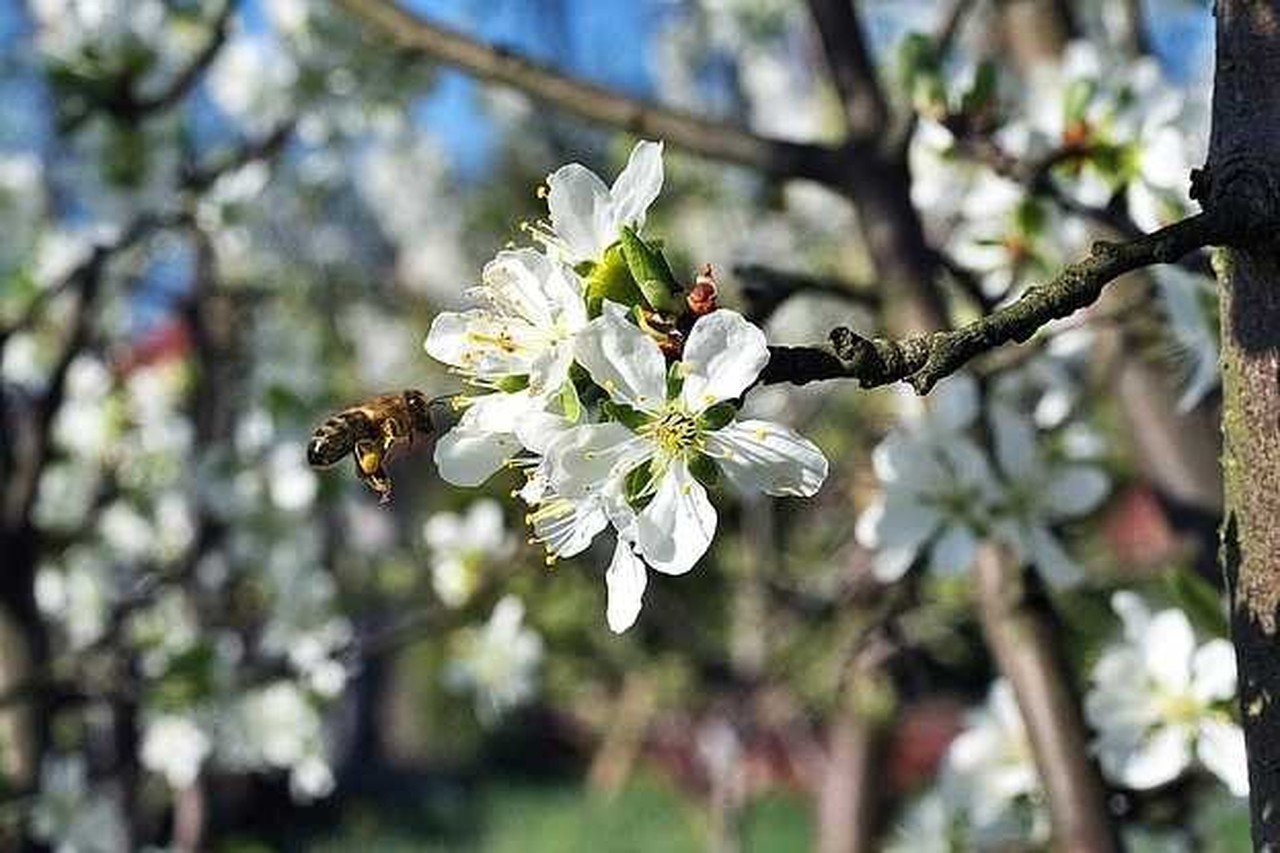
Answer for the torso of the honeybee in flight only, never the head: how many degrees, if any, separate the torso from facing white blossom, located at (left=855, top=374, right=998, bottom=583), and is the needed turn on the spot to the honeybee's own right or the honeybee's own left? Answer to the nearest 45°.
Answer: approximately 45° to the honeybee's own left

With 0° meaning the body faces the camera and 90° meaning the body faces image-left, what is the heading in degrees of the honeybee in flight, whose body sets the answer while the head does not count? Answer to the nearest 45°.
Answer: approximately 270°

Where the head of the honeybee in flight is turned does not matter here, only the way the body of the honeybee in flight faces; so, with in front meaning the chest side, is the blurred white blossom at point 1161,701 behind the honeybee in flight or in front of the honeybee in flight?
in front
